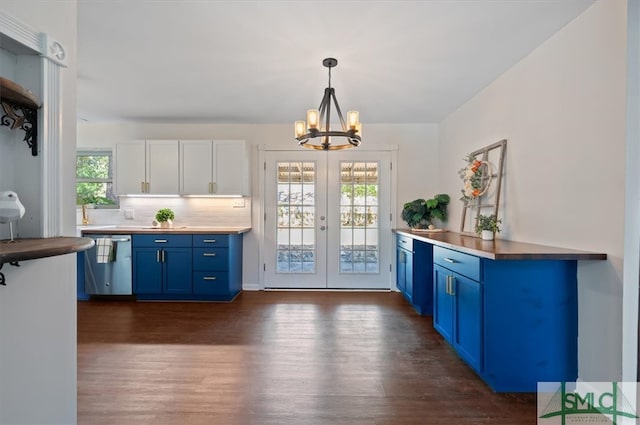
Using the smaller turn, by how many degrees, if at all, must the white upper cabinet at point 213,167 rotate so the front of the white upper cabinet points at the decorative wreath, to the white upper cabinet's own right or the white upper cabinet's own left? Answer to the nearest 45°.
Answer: approximately 45° to the white upper cabinet's own left

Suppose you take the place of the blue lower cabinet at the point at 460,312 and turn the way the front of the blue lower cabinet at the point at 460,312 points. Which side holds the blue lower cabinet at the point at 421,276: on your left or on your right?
on your right

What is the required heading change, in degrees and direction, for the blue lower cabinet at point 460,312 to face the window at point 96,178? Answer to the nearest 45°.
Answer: approximately 45° to its right

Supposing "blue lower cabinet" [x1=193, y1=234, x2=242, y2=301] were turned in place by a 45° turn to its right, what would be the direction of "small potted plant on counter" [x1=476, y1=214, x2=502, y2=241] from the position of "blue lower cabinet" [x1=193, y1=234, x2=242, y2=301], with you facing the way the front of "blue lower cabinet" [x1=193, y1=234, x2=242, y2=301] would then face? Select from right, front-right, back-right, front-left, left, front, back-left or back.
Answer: left

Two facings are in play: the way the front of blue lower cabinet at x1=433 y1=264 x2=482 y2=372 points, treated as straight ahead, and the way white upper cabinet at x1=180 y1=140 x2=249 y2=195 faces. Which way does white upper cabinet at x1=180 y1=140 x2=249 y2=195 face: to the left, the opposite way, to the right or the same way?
to the left

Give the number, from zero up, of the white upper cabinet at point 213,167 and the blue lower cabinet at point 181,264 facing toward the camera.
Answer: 2

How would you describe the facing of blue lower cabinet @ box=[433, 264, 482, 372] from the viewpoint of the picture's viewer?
facing the viewer and to the left of the viewer

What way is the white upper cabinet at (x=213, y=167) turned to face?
toward the camera

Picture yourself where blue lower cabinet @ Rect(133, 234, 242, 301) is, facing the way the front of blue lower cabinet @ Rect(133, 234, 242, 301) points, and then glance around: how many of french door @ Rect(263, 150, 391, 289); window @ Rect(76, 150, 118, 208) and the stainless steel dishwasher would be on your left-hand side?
1

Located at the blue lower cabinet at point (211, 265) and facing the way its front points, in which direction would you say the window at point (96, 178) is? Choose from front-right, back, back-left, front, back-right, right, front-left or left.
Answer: back-right

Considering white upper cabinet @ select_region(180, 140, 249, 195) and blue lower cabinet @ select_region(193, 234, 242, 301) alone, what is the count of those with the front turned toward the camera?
2

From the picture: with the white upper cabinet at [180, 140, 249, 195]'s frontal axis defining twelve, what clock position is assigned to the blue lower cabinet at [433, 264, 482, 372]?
The blue lower cabinet is roughly at 11 o'clock from the white upper cabinet.

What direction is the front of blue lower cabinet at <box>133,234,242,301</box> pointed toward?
toward the camera
